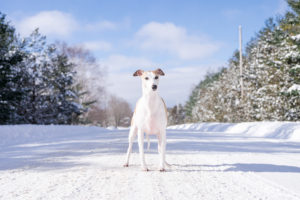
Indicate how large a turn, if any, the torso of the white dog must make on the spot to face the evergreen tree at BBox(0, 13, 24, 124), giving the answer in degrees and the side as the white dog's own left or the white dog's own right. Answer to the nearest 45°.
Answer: approximately 135° to the white dog's own right

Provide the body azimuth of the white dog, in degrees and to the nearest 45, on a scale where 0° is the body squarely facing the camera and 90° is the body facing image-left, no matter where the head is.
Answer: approximately 0°
